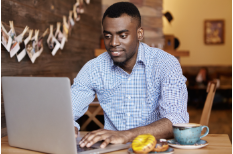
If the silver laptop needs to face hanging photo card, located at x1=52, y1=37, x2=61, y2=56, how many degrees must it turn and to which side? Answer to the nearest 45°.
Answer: approximately 45° to its left

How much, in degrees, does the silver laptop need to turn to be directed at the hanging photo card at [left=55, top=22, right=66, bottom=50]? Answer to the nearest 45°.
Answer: approximately 45° to its left

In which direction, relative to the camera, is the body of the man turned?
toward the camera

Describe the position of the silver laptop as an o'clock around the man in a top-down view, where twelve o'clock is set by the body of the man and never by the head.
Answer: The silver laptop is roughly at 1 o'clock from the man.

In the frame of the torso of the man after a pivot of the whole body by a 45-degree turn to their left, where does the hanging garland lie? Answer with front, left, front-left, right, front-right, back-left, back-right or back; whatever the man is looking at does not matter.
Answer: back

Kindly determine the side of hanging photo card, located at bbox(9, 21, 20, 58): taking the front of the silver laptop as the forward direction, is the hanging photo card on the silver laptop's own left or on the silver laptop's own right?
on the silver laptop's own left

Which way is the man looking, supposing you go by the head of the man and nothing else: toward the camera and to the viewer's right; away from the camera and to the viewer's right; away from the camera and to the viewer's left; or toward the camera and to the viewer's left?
toward the camera and to the viewer's left

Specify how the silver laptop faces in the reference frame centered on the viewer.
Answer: facing away from the viewer and to the right of the viewer

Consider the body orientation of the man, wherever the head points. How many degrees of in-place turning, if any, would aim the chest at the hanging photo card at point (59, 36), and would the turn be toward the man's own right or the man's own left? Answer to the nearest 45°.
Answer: approximately 135° to the man's own right

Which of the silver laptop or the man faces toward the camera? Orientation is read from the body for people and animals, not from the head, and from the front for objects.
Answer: the man

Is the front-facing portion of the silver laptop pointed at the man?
yes

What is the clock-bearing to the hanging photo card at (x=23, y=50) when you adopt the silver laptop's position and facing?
The hanging photo card is roughly at 10 o'clock from the silver laptop.

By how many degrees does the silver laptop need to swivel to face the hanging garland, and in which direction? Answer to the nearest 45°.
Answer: approximately 45° to its left

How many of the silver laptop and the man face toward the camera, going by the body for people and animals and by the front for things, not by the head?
1

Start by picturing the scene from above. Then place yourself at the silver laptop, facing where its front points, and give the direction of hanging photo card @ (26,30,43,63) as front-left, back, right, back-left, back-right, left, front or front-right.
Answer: front-left
